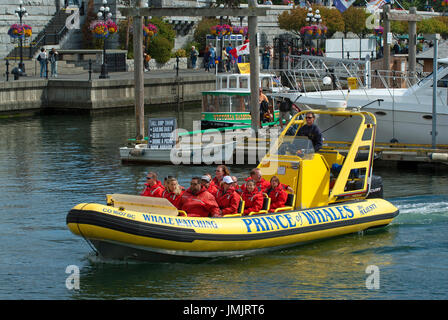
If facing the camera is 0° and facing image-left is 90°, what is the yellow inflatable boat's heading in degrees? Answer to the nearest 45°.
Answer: approximately 45°

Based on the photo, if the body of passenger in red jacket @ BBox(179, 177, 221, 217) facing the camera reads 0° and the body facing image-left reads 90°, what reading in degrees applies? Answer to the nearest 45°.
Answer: approximately 45°

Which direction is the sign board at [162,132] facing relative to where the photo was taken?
toward the camera

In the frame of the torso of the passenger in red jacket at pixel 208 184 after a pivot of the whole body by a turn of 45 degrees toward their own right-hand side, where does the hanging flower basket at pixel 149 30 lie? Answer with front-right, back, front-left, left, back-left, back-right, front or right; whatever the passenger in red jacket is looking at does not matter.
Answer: right

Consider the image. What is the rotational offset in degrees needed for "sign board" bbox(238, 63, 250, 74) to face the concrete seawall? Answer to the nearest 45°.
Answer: approximately 135° to its right

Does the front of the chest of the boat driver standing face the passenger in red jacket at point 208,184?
yes

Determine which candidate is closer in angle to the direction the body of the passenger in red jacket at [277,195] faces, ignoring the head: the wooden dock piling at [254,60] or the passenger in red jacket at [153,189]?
the passenger in red jacket

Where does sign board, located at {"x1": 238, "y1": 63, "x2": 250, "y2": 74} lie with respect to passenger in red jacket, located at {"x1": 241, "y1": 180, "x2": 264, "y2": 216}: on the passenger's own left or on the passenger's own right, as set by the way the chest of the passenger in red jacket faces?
on the passenger's own right

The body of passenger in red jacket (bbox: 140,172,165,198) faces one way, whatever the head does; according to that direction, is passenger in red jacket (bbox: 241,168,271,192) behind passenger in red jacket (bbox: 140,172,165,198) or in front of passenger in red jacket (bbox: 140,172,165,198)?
behind

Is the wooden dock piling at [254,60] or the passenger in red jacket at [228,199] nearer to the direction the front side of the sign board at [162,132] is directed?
the passenger in red jacket

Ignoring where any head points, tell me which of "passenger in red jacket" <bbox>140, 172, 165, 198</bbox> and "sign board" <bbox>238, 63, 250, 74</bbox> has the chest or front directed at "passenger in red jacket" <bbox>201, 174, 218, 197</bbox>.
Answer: the sign board

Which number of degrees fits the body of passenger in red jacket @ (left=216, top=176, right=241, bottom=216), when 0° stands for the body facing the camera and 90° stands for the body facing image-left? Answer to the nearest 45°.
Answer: approximately 45°

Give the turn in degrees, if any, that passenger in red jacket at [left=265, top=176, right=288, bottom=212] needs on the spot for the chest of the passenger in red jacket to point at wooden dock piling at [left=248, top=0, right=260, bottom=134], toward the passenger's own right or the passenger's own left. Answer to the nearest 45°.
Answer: approximately 135° to the passenger's own right

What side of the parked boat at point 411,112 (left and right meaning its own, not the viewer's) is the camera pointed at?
left

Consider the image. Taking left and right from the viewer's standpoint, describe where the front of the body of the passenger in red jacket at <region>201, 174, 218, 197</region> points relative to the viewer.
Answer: facing the viewer and to the left of the viewer

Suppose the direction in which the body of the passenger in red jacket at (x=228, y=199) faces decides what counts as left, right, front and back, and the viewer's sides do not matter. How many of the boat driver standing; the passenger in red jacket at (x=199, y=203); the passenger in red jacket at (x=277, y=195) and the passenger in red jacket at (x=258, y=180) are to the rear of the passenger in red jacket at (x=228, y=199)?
3

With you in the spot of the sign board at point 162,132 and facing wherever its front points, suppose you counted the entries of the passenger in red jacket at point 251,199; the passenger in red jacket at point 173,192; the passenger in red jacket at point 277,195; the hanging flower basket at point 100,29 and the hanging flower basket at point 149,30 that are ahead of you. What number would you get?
3

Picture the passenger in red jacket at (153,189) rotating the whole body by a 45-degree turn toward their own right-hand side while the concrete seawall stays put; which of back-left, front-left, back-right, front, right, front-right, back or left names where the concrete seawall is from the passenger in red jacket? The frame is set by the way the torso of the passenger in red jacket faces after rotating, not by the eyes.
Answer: right
